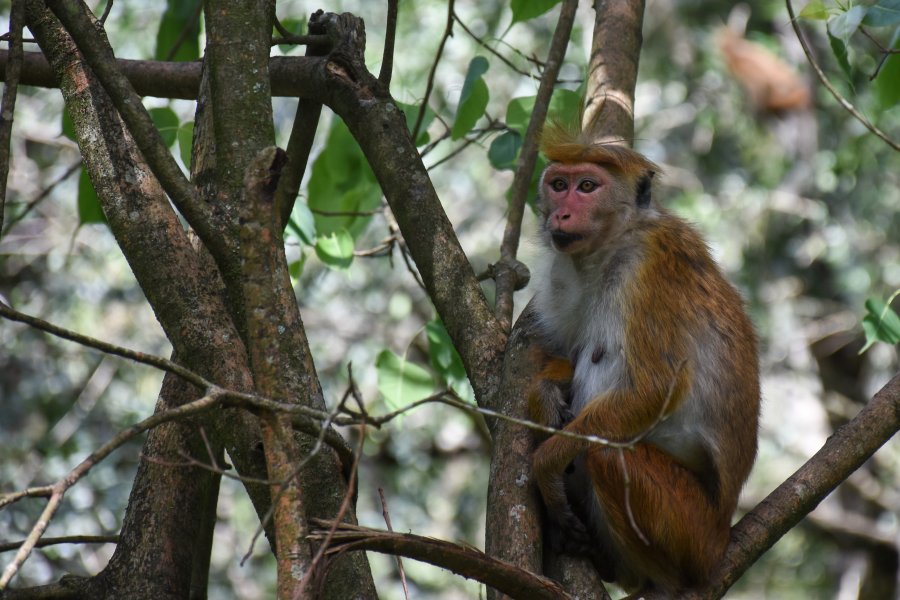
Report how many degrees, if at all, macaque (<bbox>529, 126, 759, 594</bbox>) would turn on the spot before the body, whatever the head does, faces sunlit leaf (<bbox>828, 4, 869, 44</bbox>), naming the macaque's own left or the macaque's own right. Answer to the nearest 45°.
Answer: approximately 180°

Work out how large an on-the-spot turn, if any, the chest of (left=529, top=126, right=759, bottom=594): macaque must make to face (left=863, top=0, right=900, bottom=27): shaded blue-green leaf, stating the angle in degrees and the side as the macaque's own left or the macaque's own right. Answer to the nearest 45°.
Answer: approximately 90° to the macaque's own left

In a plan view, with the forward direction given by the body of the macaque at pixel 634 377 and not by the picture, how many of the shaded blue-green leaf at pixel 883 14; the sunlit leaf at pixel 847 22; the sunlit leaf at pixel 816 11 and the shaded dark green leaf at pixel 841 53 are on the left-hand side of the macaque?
4

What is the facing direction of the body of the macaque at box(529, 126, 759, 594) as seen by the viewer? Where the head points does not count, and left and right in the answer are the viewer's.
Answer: facing the viewer and to the left of the viewer

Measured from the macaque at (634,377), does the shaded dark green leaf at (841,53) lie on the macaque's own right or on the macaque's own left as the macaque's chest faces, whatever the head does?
on the macaque's own left
